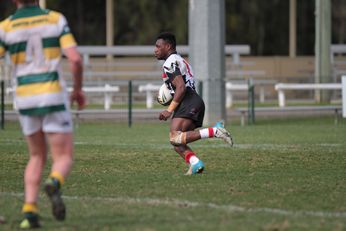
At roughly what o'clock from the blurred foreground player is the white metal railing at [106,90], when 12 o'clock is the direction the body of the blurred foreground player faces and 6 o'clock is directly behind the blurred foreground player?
The white metal railing is roughly at 12 o'clock from the blurred foreground player.

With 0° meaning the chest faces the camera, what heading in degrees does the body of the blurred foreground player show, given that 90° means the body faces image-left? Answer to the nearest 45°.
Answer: approximately 180°
